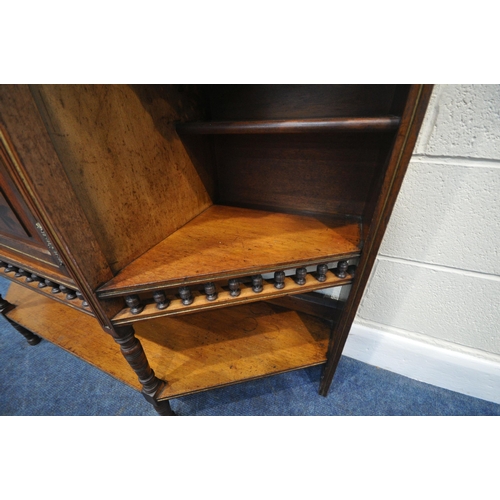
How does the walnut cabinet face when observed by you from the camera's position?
facing the viewer and to the left of the viewer
